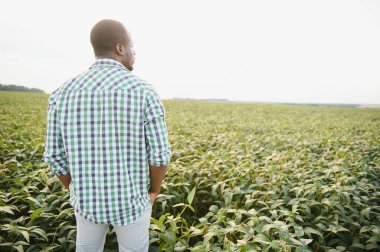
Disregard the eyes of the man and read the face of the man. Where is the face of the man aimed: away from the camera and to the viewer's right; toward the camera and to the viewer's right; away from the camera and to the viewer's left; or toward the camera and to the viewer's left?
away from the camera and to the viewer's right

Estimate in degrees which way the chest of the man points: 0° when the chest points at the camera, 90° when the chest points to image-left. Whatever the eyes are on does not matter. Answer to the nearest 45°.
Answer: approximately 180°
